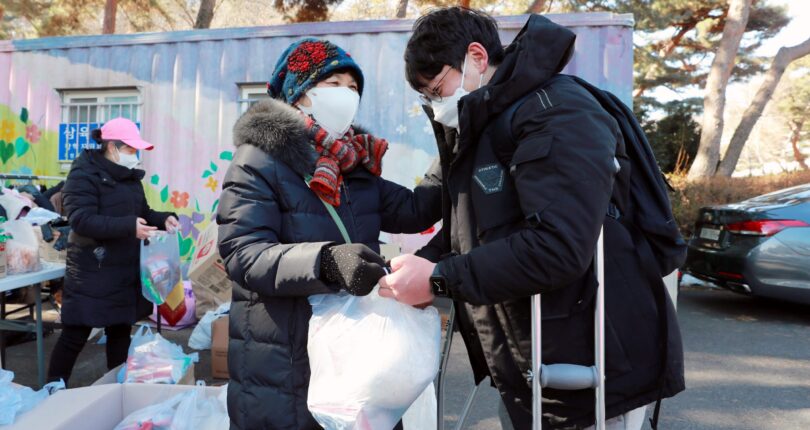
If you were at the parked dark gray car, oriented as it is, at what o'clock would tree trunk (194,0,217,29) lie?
The tree trunk is roughly at 8 o'clock from the parked dark gray car.

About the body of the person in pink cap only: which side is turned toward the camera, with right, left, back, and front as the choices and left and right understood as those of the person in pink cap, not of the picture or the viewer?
right

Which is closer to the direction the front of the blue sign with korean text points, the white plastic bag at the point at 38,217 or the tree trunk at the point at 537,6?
the white plastic bag

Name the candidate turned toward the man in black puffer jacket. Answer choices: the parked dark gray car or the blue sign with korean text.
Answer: the blue sign with korean text

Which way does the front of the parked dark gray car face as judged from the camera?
facing away from the viewer and to the right of the viewer

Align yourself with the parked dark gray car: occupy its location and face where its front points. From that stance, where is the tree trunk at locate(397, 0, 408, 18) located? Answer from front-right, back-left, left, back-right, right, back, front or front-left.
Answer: left

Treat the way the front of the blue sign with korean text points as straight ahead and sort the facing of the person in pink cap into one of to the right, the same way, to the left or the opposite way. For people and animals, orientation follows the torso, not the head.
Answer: to the left

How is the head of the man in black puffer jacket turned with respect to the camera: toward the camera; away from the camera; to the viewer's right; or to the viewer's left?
to the viewer's left

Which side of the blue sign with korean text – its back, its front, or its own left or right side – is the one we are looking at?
front

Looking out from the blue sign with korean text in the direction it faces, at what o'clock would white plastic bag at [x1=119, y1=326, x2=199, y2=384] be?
The white plastic bag is roughly at 12 o'clock from the blue sign with korean text.

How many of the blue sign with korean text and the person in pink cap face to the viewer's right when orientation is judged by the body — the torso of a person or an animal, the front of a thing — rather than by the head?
1

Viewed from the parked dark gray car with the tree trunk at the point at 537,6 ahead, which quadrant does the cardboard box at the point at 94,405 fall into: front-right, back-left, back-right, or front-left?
back-left

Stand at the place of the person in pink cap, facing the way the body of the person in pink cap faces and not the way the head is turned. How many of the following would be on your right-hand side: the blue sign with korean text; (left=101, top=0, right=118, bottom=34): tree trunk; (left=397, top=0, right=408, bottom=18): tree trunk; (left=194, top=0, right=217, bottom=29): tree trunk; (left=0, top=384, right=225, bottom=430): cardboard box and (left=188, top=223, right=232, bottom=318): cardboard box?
1

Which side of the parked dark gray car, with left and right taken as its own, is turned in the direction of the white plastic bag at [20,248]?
back

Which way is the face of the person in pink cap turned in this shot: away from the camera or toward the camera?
toward the camera

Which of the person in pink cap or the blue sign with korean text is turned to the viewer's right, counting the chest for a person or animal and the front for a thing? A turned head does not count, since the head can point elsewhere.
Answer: the person in pink cap
